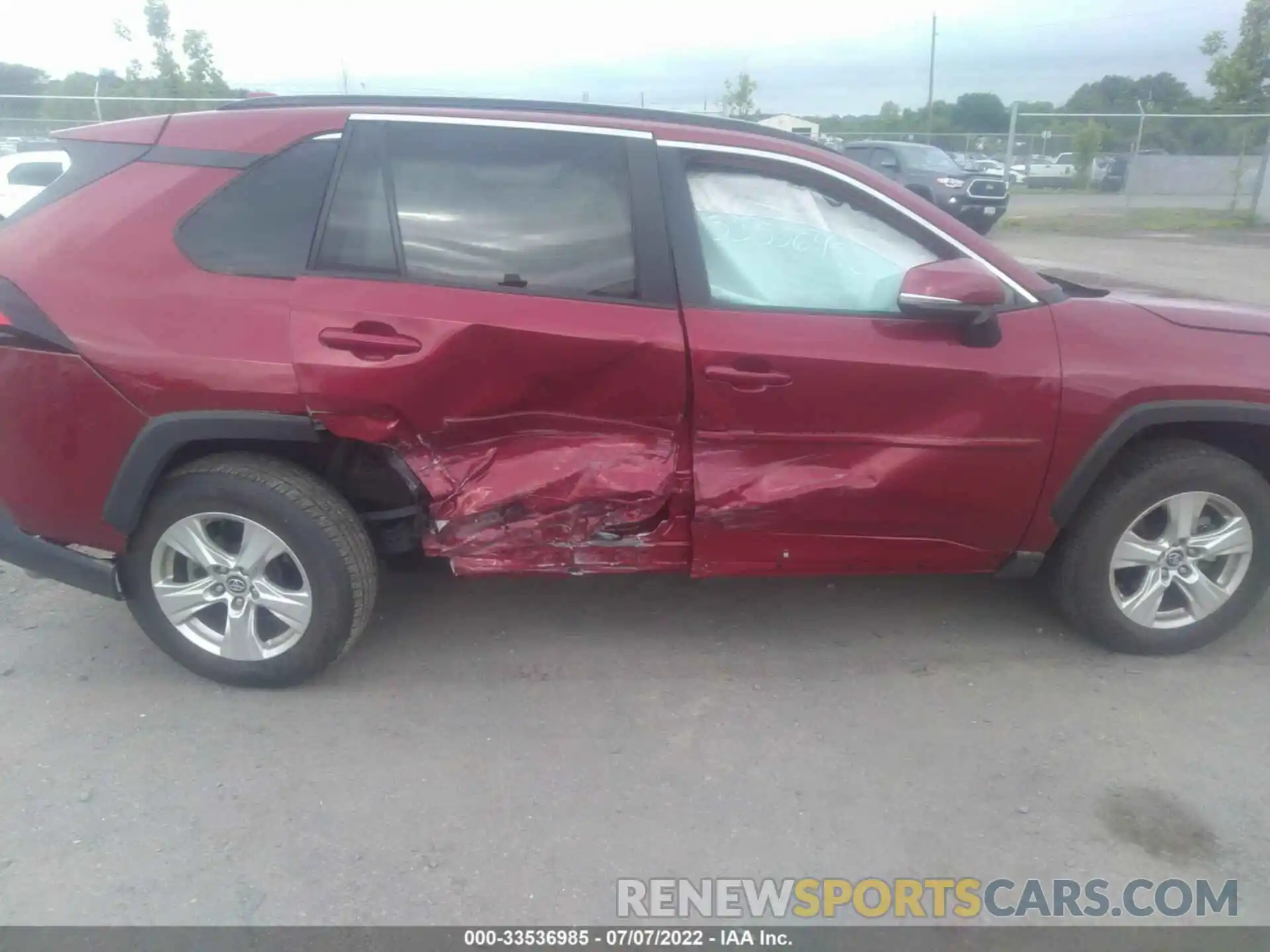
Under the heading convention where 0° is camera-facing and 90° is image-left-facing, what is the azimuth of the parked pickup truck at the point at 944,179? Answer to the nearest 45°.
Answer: approximately 315°

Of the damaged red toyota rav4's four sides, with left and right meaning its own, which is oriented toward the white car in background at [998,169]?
left

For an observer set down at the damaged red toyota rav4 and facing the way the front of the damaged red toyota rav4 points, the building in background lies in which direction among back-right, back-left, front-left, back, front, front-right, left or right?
left

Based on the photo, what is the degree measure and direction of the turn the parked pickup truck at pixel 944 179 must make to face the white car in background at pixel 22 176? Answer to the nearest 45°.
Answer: approximately 90° to its right

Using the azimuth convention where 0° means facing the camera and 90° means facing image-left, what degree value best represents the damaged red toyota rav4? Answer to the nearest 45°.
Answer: approximately 270°

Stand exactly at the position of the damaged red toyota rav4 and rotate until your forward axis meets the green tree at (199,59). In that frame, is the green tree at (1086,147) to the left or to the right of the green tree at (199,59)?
right

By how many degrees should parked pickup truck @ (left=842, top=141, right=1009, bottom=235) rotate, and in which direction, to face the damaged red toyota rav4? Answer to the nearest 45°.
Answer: approximately 45° to its right

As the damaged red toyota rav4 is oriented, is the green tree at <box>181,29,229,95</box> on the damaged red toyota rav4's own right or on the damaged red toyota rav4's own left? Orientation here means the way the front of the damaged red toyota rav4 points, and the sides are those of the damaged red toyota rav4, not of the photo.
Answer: on the damaged red toyota rav4's own left

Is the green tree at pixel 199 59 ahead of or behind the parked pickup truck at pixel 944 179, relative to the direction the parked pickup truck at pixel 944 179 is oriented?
behind

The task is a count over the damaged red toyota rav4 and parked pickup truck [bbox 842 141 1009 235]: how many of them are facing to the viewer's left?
0

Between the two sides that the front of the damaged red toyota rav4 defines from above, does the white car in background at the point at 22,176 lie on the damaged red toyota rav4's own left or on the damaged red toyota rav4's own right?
on the damaged red toyota rav4's own left

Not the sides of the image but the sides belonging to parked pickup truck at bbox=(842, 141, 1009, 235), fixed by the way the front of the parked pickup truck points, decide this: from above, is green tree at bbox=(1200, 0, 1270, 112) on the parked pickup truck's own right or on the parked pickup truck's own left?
on the parked pickup truck's own left

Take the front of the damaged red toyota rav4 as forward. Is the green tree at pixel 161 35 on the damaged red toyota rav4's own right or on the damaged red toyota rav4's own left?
on the damaged red toyota rav4's own left
